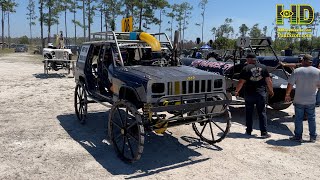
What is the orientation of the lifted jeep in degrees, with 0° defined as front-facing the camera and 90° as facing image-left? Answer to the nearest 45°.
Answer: approximately 315°

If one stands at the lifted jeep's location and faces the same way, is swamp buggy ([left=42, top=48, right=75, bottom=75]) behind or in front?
behind

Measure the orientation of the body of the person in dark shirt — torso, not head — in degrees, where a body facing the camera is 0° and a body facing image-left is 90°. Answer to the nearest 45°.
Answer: approximately 180°

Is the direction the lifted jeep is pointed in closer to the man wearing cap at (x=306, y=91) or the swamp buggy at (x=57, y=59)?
the man wearing cap

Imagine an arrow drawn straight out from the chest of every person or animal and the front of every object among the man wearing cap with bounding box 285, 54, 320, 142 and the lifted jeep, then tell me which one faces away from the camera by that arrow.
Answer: the man wearing cap
